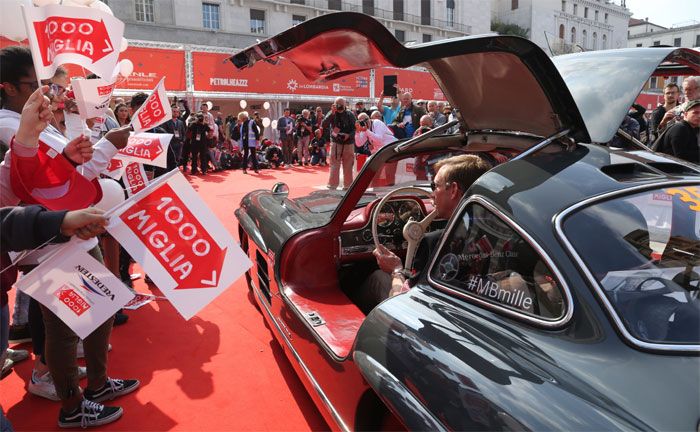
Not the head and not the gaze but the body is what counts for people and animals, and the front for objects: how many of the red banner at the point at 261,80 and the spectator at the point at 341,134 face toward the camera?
2

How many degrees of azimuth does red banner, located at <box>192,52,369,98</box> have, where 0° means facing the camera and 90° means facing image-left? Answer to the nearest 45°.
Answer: approximately 0°

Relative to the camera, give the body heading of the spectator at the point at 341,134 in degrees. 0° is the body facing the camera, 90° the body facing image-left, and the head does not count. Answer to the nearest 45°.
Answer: approximately 0°

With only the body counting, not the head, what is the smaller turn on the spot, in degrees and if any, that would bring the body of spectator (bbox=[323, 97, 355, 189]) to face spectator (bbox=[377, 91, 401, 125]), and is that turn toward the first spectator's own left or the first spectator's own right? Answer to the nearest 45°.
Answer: approximately 135° to the first spectator's own left

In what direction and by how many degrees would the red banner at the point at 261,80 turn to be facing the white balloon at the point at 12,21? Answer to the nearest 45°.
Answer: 0° — it already faces it
